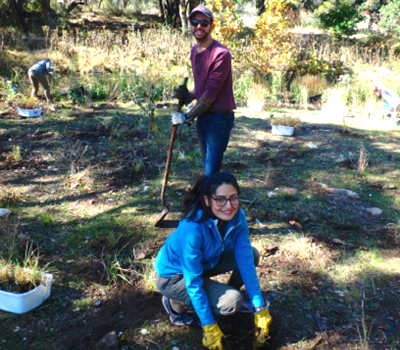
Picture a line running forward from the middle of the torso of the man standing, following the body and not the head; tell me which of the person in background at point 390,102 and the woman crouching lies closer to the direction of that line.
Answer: the woman crouching

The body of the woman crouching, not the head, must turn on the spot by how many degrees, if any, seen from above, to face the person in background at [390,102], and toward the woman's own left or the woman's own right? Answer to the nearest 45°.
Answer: approximately 90° to the woman's own left

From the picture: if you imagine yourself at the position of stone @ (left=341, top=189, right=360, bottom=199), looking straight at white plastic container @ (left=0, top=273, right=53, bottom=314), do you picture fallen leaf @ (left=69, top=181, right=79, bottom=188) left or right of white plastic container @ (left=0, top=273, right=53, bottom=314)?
right

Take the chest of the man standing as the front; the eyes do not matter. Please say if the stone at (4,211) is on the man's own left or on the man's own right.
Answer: on the man's own right

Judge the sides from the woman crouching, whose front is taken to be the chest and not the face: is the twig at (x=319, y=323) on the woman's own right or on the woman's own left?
on the woman's own left

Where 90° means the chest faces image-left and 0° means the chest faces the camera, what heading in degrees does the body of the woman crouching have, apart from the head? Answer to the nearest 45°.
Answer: approximately 315°

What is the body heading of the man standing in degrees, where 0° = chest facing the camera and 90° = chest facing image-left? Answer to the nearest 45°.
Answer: approximately 45°
